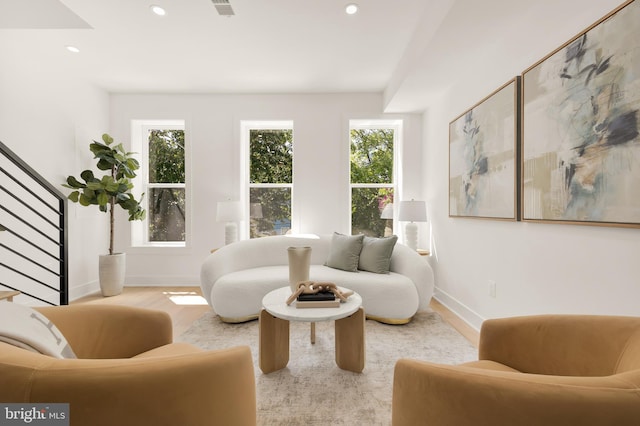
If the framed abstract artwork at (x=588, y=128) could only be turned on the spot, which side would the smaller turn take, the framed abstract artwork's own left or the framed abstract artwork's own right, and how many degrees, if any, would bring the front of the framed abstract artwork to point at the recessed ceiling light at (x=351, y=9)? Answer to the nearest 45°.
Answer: approximately 45° to the framed abstract artwork's own right

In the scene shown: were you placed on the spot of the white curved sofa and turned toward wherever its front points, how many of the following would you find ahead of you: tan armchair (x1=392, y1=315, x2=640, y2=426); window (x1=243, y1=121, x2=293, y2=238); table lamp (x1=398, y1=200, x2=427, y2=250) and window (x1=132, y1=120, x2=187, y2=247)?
1

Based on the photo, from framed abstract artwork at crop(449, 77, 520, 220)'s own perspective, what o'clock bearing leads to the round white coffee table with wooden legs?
The round white coffee table with wooden legs is roughly at 12 o'clock from the framed abstract artwork.

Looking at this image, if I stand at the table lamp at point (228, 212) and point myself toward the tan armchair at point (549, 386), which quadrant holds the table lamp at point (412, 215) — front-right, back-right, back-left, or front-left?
front-left

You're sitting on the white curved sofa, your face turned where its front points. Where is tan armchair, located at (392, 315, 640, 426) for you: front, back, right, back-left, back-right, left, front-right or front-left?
front

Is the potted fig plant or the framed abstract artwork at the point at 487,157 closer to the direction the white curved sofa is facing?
the framed abstract artwork

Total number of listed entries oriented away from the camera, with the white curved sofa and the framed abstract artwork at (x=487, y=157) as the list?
0

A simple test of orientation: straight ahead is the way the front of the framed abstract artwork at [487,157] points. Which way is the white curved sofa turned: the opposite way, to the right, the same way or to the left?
to the left

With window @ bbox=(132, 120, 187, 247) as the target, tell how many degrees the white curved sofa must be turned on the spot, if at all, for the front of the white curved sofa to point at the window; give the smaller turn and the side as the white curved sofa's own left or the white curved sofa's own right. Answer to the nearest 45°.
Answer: approximately 135° to the white curved sofa's own right

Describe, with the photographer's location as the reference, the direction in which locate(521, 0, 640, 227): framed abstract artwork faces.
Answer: facing the viewer and to the left of the viewer

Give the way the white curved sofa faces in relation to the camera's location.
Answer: facing the viewer

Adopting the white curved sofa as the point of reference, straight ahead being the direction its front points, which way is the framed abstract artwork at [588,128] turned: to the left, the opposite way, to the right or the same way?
to the right

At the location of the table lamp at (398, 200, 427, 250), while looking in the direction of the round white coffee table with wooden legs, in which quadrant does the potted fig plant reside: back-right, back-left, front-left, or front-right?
front-right

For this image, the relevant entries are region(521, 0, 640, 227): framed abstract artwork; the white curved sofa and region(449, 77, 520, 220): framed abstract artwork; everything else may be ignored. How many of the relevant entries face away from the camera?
0
